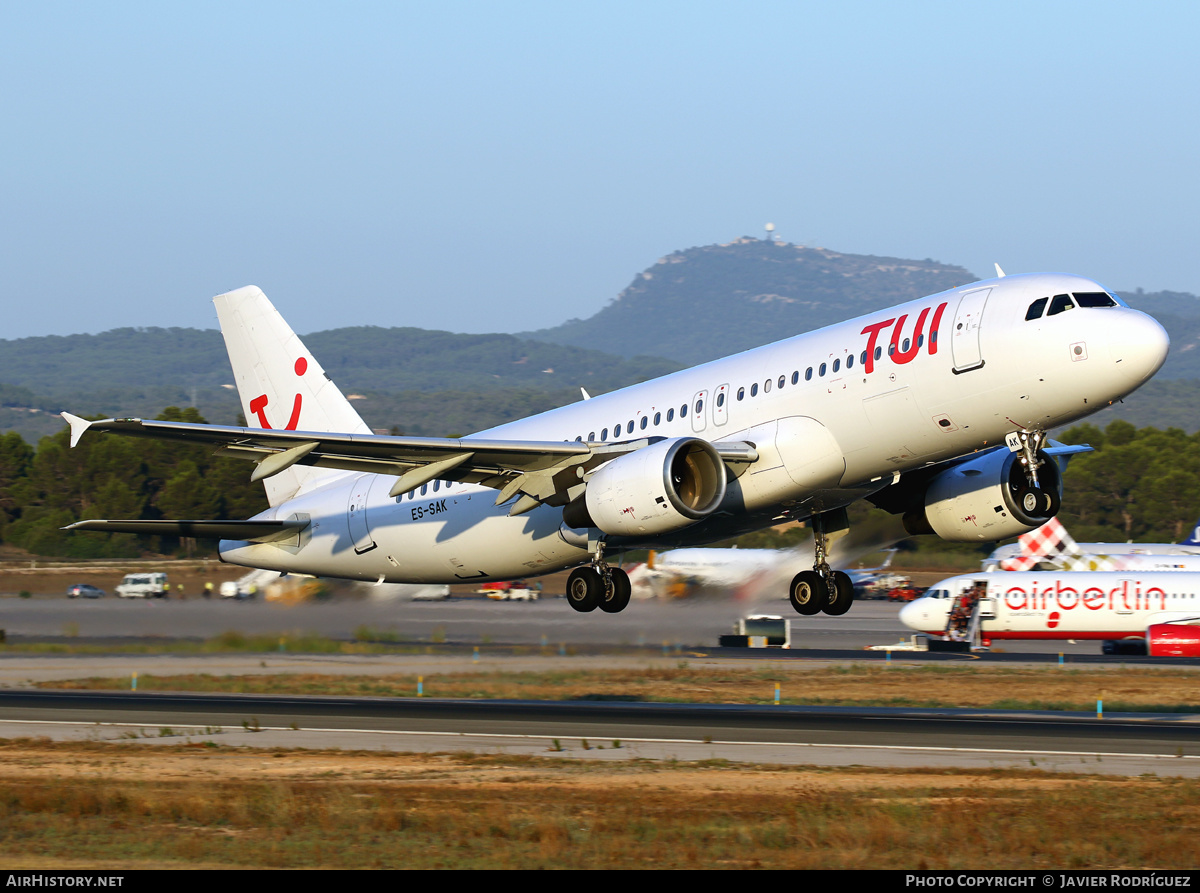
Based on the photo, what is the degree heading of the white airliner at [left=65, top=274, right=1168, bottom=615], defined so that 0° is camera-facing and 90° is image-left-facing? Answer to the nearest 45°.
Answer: approximately 315°
